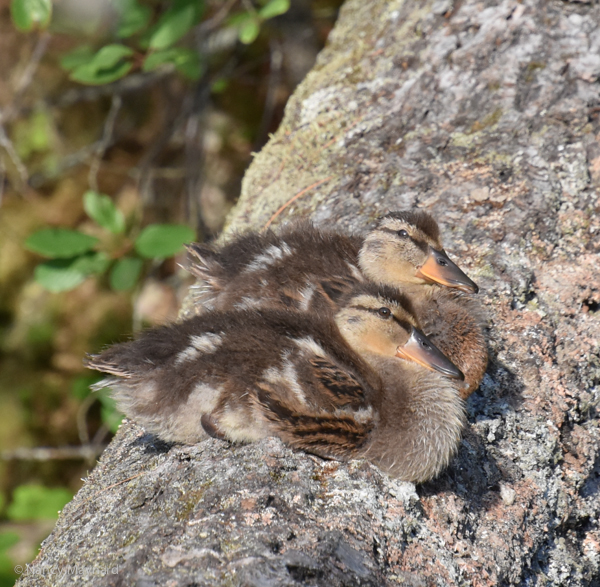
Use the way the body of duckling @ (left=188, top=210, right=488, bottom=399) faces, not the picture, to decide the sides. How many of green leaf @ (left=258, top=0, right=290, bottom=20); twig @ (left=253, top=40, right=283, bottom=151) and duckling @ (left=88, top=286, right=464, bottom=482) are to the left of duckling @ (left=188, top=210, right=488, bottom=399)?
2

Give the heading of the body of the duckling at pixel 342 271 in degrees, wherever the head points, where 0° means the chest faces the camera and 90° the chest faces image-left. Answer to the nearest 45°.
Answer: approximately 270°

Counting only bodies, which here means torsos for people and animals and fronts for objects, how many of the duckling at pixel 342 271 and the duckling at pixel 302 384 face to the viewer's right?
2

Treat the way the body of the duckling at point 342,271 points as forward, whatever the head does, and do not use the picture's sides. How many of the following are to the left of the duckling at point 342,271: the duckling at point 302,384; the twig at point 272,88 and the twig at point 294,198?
2

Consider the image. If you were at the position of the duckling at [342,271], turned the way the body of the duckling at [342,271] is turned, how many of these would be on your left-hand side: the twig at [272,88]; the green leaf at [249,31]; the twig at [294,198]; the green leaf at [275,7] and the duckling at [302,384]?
4

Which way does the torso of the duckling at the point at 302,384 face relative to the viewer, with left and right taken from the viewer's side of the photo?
facing to the right of the viewer

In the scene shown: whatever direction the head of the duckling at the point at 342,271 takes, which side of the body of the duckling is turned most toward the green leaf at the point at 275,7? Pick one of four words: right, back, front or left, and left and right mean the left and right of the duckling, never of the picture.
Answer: left

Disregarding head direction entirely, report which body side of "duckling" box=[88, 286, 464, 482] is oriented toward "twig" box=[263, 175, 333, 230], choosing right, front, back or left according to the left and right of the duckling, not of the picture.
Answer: left

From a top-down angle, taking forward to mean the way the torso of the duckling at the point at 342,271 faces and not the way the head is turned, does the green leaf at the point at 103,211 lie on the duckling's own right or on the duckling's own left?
on the duckling's own left

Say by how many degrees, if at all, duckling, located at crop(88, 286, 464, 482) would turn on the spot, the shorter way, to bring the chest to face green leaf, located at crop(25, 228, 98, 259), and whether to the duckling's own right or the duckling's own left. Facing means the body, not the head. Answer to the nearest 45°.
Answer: approximately 135° to the duckling's own left
